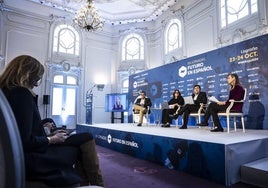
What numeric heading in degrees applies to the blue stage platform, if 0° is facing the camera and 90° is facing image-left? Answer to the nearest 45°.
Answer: approximately 45°

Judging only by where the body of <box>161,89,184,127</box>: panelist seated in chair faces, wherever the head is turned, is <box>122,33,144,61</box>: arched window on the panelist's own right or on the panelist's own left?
on the panelist's own right

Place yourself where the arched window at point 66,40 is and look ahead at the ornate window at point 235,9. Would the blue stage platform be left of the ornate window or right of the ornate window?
right

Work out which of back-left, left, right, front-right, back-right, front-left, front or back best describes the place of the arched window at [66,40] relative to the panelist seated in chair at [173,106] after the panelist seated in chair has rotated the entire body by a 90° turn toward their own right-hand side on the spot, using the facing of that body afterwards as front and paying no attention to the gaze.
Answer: front

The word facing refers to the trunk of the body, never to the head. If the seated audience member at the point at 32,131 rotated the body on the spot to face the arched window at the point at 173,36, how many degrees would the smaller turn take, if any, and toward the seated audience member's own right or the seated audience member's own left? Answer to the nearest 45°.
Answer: approximately 45° to the seated audience member's own left

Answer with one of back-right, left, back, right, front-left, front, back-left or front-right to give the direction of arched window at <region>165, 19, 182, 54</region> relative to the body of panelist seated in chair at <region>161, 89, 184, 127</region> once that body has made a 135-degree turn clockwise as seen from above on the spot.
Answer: front

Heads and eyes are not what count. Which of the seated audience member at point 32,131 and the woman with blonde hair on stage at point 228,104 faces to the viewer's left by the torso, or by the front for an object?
the woman with blonde hair on stage

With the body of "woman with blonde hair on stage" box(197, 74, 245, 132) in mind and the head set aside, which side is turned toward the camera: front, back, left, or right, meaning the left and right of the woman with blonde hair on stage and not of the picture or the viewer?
left

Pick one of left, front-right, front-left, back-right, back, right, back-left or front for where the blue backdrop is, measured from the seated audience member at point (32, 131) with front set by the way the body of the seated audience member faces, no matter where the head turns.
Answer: front-left

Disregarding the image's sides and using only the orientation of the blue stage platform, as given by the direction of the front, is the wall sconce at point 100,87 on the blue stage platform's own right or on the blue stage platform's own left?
on the blue stage platform's own right

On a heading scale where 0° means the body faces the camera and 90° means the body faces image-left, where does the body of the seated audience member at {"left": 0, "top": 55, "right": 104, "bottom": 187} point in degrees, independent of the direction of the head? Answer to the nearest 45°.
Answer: approximately 270°

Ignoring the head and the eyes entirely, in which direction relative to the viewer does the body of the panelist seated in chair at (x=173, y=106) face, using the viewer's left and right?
facing the viewer and to the left of the viewer

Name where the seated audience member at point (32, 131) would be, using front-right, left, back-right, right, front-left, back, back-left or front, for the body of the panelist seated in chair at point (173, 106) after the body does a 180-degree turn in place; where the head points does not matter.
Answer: back-right

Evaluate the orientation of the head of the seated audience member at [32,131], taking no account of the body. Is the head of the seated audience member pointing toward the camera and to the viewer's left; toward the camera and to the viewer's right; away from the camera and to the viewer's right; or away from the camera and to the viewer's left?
away from the camera and to the viewer's right

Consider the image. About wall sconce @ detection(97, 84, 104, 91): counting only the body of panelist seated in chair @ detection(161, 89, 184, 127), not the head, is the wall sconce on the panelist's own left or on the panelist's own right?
on the panelist's own right
